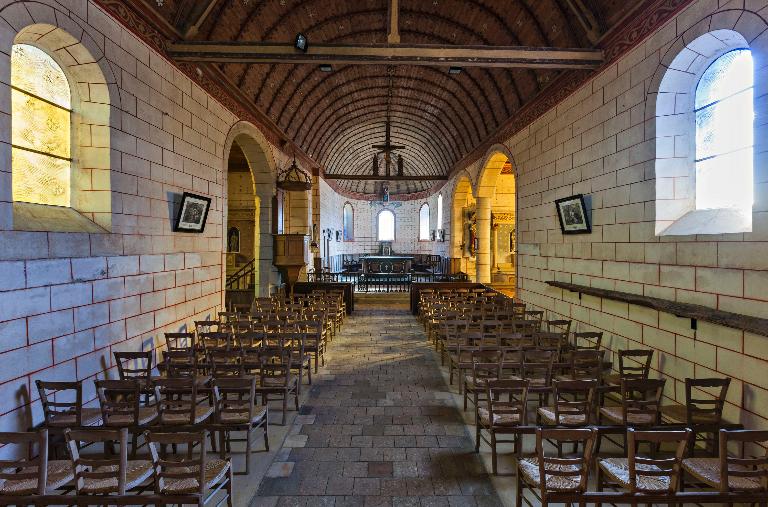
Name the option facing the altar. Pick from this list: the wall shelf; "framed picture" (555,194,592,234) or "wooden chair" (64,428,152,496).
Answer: the wooden chair

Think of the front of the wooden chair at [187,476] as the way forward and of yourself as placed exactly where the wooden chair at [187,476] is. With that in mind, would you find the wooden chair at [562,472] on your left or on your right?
on your right

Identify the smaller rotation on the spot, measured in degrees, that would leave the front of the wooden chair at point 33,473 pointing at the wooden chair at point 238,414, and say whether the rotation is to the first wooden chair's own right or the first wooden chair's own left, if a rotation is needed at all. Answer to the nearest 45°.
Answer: approximately 45° to the first wooden chair's own right

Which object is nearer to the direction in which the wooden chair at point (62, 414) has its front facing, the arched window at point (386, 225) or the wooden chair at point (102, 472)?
the arched window

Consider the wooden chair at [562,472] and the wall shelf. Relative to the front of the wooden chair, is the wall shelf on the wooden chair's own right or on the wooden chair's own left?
on the wooden chair's own right

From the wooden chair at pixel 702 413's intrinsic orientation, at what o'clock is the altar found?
The altar is roughly at 12 o'clock from the wooden chair.

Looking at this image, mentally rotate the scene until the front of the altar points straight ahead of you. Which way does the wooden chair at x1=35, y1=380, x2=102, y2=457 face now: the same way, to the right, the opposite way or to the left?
the opposite way

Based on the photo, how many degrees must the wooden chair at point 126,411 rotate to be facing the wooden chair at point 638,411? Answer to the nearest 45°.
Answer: approximately 90° to its right

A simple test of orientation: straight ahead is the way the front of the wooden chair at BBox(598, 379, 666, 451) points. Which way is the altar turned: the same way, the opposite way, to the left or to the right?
the opposite way

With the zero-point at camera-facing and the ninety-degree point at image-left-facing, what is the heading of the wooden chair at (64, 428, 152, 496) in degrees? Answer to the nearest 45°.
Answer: approximately 225°

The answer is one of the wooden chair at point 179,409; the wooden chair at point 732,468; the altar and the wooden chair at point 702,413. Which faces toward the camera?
the altar

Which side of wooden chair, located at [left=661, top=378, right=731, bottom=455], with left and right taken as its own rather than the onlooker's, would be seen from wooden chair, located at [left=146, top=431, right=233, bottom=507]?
left

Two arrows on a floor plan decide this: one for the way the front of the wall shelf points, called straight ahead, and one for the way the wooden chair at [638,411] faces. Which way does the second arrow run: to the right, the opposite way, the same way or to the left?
to the right
